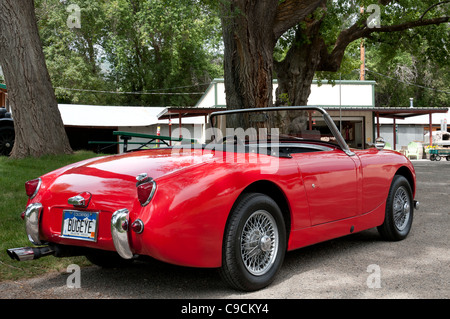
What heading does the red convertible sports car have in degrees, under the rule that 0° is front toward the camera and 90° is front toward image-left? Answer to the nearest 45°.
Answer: approximately 225°

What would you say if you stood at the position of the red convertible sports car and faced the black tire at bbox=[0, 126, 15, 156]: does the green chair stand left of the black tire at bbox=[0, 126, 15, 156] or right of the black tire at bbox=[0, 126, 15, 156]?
right

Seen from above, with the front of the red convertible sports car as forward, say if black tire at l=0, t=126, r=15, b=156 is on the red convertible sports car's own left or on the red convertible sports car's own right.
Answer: on the red convertible sports car's own left

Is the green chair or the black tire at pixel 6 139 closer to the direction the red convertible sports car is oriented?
the green chair
